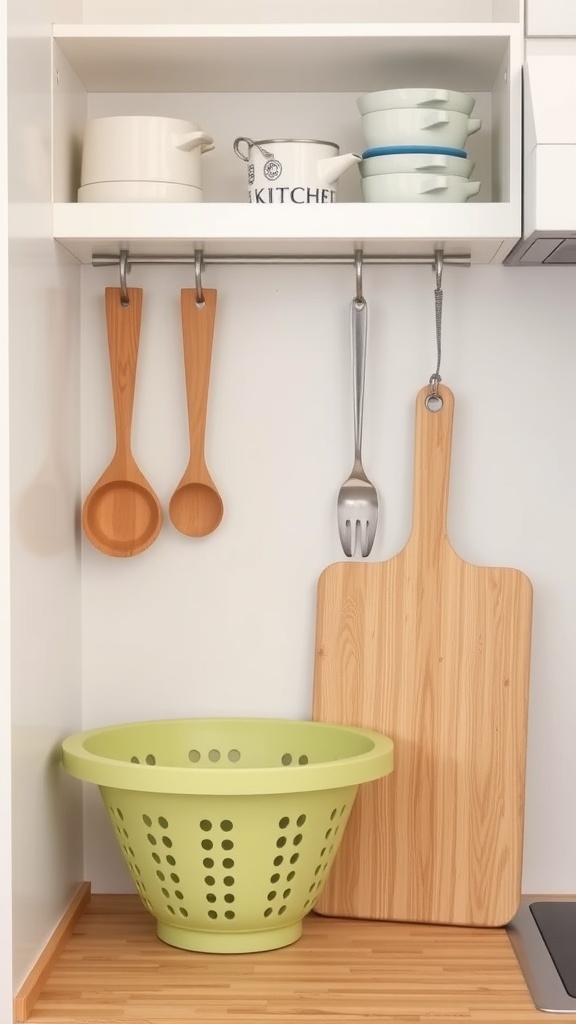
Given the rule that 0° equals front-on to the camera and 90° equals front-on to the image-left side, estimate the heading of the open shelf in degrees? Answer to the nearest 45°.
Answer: approximately 0°
